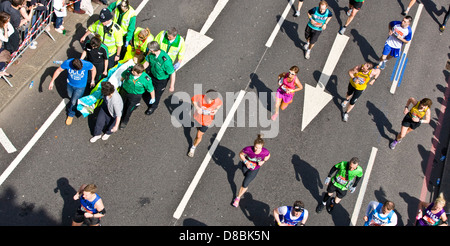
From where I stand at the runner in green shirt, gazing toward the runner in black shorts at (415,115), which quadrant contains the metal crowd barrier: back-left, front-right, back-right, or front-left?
back-left

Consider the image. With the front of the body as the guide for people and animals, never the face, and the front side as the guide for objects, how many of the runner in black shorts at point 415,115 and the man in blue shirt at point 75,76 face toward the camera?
2

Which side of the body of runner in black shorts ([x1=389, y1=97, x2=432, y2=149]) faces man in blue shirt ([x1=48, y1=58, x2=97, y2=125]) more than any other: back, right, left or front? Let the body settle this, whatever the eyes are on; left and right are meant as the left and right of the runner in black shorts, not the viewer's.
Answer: right

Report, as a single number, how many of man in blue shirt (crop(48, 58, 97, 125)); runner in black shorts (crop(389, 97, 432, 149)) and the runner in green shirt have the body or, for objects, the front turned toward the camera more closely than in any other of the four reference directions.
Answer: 3

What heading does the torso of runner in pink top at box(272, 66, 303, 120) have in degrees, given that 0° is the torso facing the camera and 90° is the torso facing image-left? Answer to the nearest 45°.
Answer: approximately 45°

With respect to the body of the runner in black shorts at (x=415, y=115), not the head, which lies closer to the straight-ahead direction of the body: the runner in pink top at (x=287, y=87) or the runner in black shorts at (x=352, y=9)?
the runner in pink top

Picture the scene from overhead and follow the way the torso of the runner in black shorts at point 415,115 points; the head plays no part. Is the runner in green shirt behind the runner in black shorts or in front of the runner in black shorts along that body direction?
in front

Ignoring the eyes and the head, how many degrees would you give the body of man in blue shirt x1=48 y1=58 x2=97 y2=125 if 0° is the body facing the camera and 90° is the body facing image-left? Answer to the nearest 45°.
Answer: approximately 0°

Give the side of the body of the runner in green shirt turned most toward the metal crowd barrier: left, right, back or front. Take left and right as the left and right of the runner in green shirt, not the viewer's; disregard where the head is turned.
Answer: right
